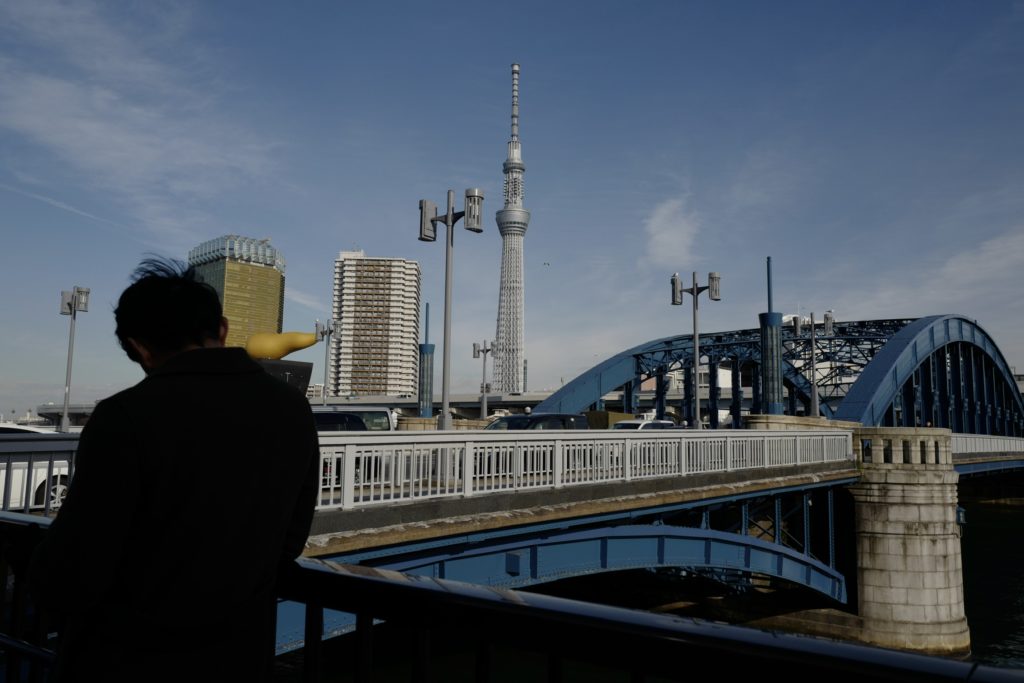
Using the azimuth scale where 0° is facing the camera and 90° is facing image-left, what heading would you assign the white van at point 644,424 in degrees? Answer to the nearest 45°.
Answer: approximately 45°

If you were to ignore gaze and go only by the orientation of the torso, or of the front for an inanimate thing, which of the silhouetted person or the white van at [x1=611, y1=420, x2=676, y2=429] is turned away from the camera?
the silhouetted person

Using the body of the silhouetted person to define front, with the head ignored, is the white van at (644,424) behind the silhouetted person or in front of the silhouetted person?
in front

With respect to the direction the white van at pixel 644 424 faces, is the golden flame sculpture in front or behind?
in front

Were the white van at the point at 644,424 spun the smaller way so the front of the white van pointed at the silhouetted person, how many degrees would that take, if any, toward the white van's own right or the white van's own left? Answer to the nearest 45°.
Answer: approximately 45° to the white van's own left

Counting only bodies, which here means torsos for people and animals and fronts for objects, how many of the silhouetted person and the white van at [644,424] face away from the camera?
1

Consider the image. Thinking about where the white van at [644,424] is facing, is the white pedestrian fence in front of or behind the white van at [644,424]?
in front

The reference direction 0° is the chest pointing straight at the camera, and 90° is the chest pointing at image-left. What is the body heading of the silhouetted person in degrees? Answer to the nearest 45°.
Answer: approximately 180°
